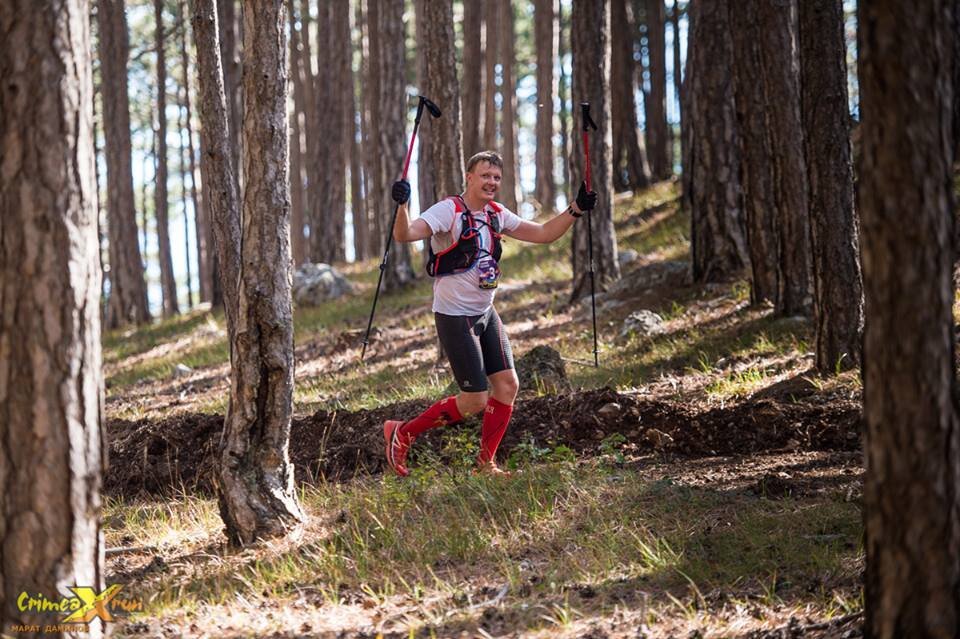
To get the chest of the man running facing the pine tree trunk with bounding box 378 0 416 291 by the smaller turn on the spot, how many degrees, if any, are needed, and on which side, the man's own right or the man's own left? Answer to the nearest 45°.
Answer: approximately 135° to the man's own left

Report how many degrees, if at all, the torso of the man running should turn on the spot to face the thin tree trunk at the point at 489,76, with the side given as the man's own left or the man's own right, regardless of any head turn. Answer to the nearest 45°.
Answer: approximately 135° to the man's own left

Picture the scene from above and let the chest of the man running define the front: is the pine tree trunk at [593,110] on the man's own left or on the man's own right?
on the man's own left

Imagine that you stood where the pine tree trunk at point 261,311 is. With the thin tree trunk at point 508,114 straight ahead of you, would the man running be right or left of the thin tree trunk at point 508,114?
right

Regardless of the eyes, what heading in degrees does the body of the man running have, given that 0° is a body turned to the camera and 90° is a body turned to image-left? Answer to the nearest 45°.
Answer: approximately 315°

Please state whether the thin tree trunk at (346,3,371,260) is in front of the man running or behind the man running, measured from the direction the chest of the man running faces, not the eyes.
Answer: behind

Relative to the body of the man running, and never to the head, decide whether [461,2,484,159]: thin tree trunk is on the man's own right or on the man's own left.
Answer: on the man's own left

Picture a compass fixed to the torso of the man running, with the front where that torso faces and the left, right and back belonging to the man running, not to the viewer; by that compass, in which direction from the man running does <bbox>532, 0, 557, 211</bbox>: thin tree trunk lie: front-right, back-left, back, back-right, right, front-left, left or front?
back-left
